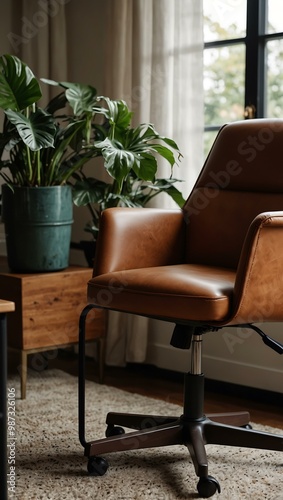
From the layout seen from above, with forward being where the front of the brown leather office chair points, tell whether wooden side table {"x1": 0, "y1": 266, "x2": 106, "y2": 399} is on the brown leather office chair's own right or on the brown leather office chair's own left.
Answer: on the brown leather office chair's own right

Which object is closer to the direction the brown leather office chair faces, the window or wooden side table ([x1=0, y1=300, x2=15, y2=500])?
the wooden side table

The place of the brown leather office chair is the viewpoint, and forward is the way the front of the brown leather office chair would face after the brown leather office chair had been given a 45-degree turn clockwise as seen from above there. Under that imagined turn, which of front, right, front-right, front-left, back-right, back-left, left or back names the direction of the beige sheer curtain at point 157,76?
right

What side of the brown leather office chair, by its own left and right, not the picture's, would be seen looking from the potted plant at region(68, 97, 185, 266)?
right

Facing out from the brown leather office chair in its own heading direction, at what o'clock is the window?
The window is roughly at 5 o'clock from the brown leather office chair.

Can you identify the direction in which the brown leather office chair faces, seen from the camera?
facing the viewer and to the left of the viewer

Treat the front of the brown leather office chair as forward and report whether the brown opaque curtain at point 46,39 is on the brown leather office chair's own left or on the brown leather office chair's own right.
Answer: on the brown leather office chair's own right

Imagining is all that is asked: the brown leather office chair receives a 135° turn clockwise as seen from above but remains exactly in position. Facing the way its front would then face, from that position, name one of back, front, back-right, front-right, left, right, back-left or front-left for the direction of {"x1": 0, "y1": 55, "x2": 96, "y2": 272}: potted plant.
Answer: front-left

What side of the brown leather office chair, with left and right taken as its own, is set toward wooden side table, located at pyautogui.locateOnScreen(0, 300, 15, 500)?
front
